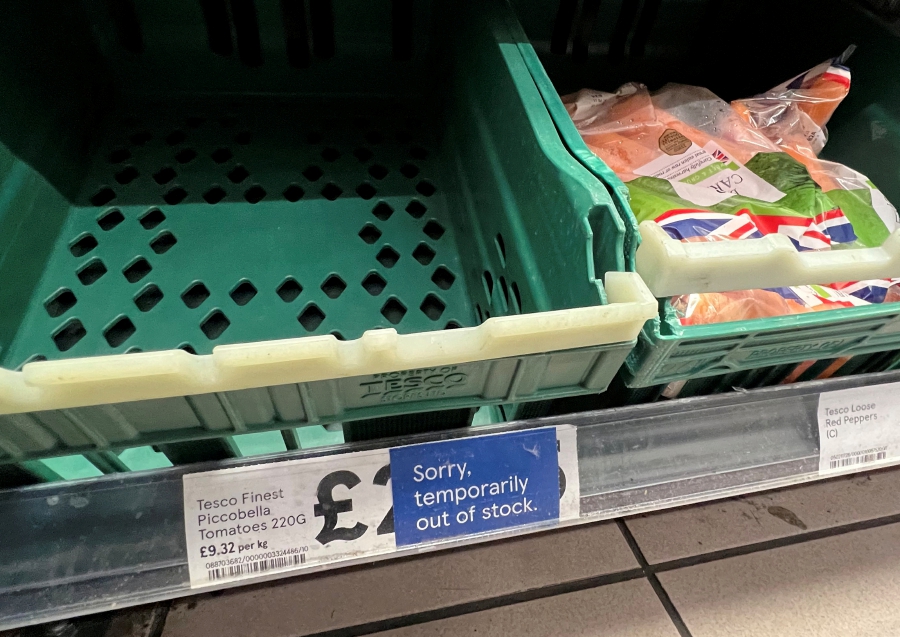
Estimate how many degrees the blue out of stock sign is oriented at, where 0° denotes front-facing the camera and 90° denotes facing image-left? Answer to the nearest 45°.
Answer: approximately 0°
